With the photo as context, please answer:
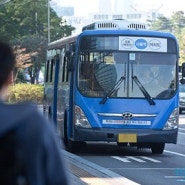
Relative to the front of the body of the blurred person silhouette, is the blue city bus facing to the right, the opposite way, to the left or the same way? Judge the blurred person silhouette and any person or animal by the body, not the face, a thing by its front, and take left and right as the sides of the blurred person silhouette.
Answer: the opposite way

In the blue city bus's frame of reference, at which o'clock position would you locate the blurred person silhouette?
The blurred person silhouette is roughly at 12 o'clock from the blue city bus.

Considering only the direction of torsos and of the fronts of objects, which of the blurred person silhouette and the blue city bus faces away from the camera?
the blurred person silhouette

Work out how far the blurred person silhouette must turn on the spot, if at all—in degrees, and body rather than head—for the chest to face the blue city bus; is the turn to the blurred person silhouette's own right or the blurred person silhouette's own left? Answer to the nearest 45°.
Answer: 0° — they already face it

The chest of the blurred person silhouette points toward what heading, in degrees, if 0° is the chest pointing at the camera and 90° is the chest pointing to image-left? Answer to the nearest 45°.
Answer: approximately 180°

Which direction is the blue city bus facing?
toward the camera

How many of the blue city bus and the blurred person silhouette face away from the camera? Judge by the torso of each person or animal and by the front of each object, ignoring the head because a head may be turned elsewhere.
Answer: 1
